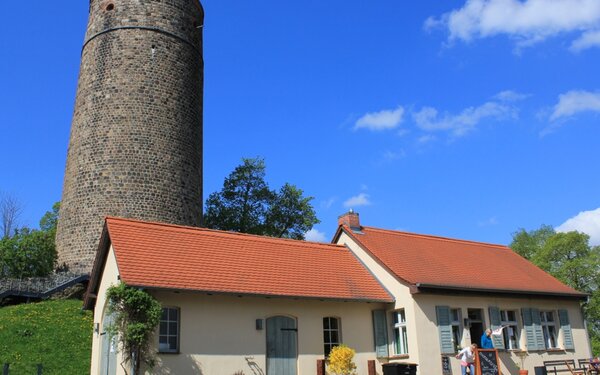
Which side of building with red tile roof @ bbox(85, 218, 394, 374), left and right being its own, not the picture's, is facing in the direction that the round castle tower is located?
back

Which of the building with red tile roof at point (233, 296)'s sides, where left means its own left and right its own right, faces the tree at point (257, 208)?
back

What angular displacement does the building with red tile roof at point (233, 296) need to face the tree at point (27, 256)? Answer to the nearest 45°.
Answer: approximately 135° to its right

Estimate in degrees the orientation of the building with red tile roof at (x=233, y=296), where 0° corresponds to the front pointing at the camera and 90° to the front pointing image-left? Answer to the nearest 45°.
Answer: approximately 0°

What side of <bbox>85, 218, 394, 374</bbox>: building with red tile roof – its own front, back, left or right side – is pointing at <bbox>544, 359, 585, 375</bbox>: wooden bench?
left

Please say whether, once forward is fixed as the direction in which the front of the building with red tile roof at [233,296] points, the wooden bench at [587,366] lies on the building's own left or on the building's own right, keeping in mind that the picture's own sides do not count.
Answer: on the building's own left

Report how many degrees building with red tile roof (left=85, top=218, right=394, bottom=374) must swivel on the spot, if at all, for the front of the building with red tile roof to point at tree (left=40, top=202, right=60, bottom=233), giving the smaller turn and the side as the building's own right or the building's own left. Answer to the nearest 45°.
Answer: approximately 135° to the building's own right
